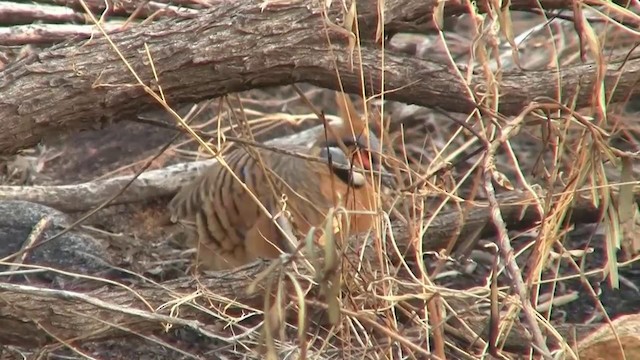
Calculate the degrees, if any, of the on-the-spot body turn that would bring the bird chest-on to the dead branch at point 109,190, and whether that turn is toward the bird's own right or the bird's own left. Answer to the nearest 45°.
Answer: approximately 135° to the bird's own left

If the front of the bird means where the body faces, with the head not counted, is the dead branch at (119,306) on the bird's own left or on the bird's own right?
on the bird's own right

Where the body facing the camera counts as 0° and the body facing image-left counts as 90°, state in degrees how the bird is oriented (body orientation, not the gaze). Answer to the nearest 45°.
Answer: approximately 270°
